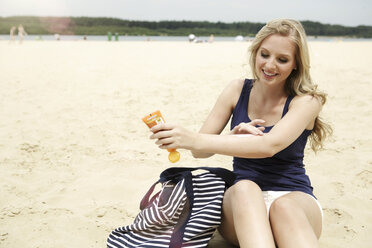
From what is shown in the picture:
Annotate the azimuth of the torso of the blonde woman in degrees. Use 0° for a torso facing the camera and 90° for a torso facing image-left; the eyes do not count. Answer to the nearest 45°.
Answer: approximately 0°
